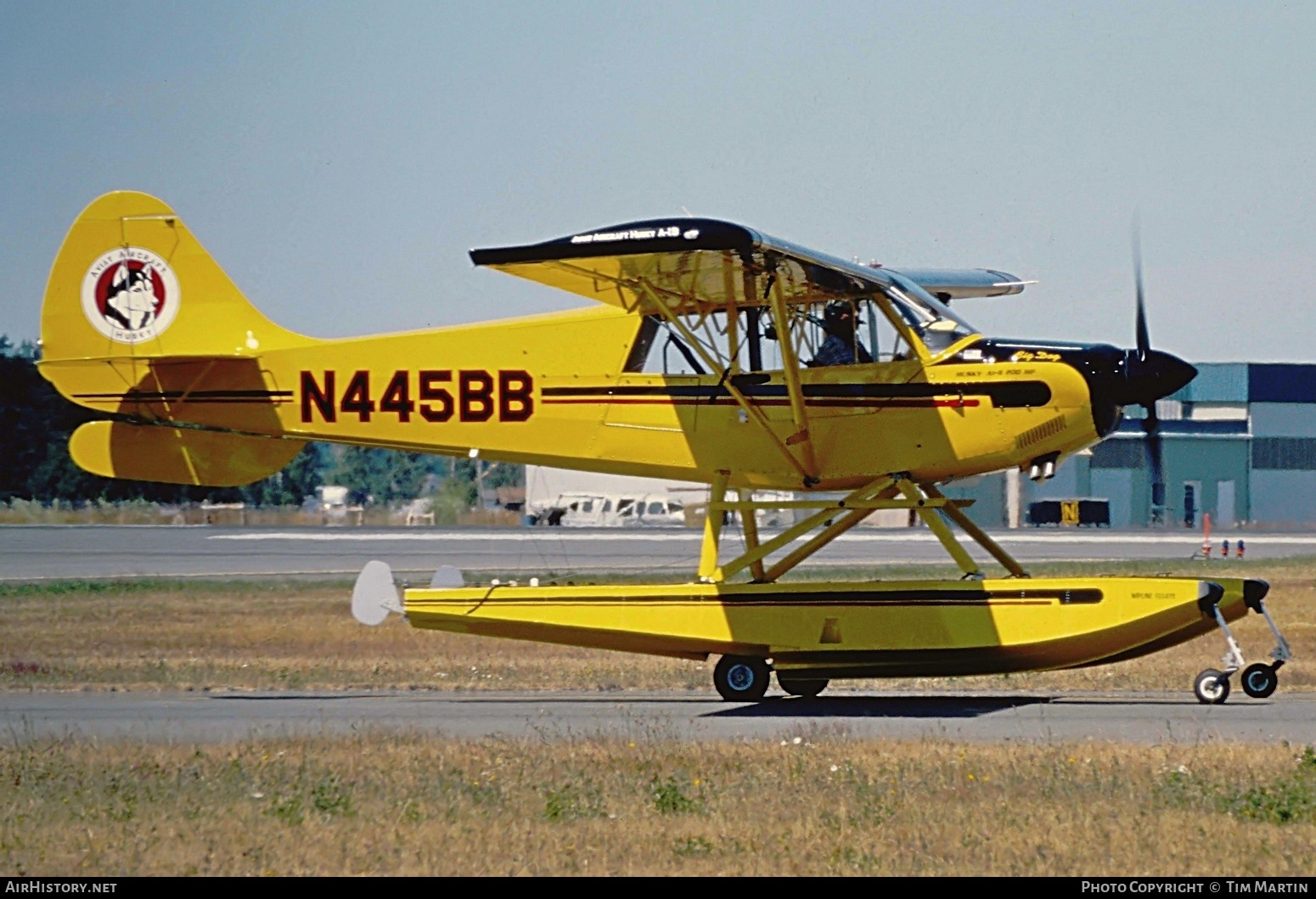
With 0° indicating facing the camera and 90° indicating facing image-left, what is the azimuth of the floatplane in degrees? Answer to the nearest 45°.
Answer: approximately 270°
